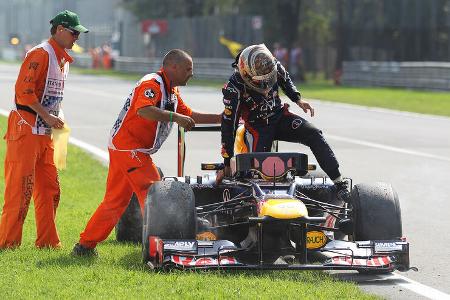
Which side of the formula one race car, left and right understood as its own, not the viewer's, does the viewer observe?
front

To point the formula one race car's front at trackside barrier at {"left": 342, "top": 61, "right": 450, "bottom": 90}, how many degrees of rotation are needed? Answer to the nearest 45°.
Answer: approximately 180°
